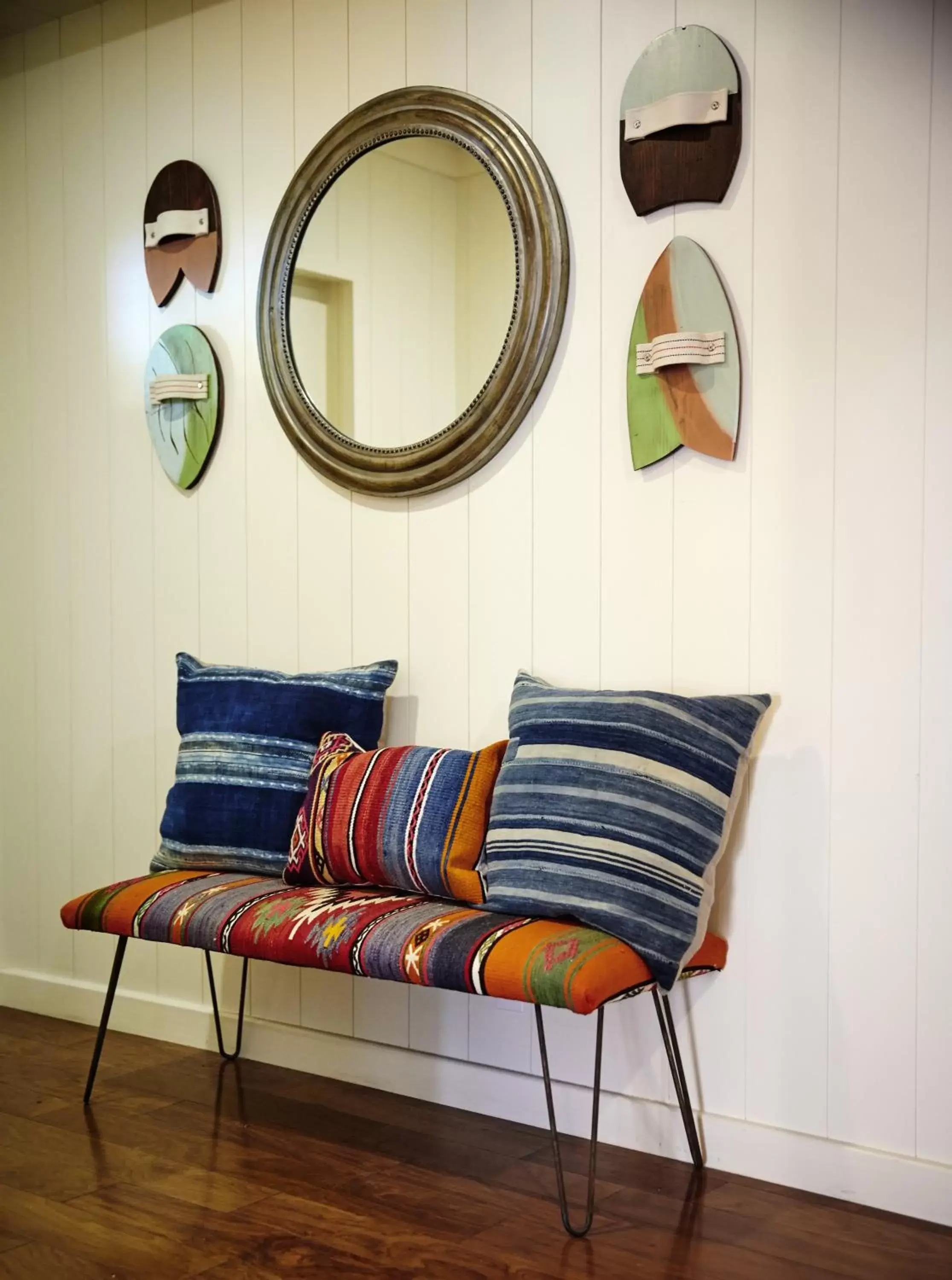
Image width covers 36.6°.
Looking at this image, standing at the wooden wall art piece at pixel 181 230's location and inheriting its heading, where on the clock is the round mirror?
The round mirror is roughly at 9 o'clock from the wooden wall art piece.

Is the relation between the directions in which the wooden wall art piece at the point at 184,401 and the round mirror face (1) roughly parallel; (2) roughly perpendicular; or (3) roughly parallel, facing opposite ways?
roughly parallel

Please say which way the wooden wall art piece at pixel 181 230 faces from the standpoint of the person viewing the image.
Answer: facing the viewer and to the left of the viewer

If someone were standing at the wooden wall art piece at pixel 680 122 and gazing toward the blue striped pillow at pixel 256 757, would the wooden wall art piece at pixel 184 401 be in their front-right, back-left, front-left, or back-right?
front-right

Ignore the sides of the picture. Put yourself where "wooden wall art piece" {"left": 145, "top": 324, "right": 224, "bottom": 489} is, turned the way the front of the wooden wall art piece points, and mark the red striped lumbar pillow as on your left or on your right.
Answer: on your left

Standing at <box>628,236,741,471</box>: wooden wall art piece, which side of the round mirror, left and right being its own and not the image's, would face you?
left

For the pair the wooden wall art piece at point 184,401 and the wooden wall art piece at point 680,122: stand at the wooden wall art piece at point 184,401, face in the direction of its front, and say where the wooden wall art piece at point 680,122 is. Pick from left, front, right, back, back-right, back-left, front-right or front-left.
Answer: left

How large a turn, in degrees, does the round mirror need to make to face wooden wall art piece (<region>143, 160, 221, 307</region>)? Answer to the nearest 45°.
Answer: approximately 90° to its right

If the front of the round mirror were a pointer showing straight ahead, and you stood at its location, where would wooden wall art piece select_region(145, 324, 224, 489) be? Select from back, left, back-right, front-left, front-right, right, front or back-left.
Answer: right

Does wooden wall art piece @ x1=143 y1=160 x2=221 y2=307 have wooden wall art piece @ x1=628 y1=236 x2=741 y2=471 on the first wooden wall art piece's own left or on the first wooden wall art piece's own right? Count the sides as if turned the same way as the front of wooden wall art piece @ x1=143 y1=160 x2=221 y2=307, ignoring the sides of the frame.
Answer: on the first wooden wall art piece's own left

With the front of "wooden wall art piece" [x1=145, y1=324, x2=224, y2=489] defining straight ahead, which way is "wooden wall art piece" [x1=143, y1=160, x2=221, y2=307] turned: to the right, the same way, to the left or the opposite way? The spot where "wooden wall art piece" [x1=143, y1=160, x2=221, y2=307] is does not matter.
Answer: the same way

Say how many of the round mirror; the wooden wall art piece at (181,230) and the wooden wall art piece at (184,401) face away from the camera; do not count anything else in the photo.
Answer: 0

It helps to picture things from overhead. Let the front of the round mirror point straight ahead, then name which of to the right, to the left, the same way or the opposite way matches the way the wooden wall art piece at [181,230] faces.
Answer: the same way

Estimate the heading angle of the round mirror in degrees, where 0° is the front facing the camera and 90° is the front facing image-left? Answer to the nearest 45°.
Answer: approximately 45°

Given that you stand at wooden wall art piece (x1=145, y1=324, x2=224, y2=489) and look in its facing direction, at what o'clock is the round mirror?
The round mirror is roughly at 9 o'clock from the wooden wall art piece.
